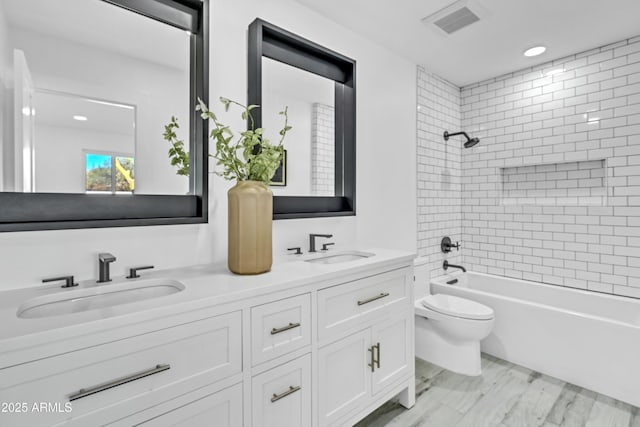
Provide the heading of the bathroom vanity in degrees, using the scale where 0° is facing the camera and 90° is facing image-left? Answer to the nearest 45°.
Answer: approximately 315°

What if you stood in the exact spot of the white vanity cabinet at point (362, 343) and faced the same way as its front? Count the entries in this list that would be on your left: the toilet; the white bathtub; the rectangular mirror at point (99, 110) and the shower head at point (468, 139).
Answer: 3

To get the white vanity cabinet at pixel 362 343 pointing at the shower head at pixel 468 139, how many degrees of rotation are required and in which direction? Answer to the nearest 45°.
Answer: approximately 90° to its left

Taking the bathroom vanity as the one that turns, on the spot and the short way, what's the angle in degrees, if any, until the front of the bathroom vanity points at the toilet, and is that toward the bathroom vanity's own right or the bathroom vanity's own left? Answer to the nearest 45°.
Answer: approximately 90° to the bathroom vanity's own left

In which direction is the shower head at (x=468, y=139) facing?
to the viewer's right

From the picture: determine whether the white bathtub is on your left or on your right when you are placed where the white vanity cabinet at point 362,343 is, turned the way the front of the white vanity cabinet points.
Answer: on your left

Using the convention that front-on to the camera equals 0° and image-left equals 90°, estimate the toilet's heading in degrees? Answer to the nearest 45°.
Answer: approximately 315°

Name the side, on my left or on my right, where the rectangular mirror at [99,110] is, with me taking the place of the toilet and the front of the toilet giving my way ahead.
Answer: on my right
